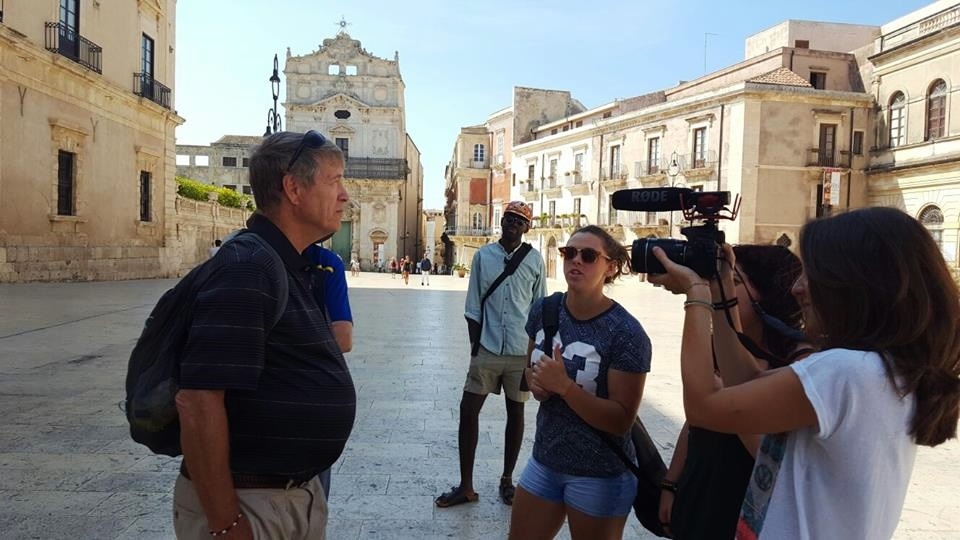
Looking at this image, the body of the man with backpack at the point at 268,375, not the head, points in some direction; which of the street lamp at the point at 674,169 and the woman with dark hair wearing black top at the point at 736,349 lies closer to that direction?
the woman with dark hair wearing black top

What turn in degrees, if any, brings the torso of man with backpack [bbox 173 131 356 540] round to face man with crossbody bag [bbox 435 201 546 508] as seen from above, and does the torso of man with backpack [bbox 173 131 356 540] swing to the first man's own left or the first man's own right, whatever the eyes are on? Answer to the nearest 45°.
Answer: approximately 45° to the first man's own left

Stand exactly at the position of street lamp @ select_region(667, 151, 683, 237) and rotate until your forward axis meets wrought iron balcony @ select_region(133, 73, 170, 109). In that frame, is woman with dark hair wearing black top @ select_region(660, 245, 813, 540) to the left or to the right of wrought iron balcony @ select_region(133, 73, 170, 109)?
left

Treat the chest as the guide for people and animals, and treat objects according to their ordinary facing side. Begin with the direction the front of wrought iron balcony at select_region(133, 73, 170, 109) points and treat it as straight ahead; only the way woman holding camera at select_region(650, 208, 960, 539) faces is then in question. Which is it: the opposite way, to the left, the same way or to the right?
the opposite way

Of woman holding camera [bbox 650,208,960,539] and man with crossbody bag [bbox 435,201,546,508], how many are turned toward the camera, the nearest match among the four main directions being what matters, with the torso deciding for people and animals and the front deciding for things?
1

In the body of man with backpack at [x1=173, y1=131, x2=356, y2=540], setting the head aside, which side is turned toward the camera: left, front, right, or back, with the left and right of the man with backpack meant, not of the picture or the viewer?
right

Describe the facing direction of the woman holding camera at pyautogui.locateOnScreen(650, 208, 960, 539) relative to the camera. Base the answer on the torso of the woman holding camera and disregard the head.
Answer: to the viewer's left

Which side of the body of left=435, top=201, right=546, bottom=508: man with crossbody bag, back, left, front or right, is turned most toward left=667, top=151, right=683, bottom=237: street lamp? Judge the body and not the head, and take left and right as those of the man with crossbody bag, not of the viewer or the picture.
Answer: back

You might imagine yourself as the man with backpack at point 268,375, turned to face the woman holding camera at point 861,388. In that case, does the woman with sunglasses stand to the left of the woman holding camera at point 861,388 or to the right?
left

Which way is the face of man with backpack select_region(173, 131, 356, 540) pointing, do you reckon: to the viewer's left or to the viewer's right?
to the viewer's right

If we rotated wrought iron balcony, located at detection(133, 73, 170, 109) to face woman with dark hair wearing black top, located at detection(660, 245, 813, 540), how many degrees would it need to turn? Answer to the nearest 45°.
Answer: approximately 45° to its right

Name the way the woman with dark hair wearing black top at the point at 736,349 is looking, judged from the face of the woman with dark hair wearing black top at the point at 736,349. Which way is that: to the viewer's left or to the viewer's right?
to the viewer's left
